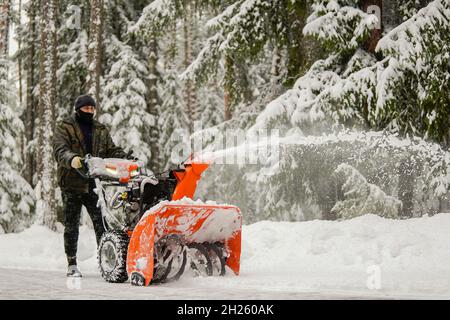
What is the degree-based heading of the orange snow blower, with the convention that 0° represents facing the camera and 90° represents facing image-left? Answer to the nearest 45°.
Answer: approximately 315°

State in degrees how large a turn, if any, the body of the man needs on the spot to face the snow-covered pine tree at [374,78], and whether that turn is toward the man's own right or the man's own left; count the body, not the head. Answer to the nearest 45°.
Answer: approximately 90° to the man's own left

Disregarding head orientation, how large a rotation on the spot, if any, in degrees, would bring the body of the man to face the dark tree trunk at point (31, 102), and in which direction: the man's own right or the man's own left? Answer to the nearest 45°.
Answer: approximately 135° to the man's own left

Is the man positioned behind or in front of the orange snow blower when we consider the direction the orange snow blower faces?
behind

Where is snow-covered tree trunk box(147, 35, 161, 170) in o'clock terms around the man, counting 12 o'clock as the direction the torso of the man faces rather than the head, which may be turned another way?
The snow-covered tree trunk is roughly at 8 o'clock from the man.

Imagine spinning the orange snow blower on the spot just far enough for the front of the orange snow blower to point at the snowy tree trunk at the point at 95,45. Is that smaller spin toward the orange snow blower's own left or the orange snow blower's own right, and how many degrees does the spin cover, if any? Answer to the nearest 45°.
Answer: approximately 135° to the orange snow blower's own left

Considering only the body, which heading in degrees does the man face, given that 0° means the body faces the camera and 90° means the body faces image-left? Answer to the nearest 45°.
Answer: approximately 315°

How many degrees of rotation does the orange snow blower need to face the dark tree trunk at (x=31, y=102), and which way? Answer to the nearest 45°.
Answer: approximately 135° to its left

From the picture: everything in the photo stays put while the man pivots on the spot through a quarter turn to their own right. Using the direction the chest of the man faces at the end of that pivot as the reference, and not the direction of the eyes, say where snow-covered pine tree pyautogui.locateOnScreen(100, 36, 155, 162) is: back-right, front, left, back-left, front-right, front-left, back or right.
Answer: back-right

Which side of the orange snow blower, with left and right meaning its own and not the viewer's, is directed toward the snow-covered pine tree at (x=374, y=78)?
left

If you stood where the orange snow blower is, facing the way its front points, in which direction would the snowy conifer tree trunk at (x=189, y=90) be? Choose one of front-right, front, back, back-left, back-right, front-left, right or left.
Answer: back-left
